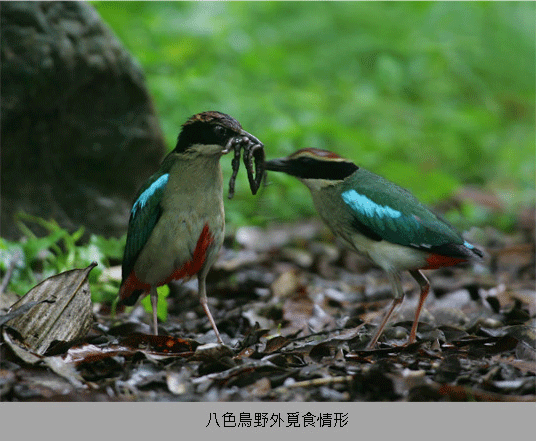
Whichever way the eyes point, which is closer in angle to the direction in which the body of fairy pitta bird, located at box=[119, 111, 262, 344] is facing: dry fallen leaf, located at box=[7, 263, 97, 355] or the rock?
the dry fallen leaf

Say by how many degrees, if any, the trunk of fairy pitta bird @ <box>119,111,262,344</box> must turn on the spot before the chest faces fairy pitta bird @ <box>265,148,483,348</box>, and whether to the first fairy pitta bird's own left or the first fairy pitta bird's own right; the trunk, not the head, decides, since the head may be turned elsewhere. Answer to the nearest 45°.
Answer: approximately 45° to the first fairy pitta bird's own left

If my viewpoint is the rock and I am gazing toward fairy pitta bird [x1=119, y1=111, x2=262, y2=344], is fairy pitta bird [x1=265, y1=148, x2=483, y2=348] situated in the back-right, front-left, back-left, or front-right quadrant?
front-left

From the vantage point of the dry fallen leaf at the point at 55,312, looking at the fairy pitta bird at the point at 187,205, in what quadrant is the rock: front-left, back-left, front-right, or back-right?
front-left

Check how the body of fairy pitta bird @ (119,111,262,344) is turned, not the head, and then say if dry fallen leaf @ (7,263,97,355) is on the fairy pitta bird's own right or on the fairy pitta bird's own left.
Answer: on the fairy pitta bird's own right

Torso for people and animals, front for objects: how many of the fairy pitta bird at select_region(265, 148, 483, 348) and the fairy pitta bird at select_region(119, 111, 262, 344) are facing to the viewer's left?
1

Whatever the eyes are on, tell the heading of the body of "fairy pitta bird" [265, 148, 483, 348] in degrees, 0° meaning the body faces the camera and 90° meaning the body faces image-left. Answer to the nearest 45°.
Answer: approximately 90°

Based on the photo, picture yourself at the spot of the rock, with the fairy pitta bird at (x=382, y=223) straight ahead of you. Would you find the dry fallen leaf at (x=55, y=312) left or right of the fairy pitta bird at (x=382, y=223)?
right

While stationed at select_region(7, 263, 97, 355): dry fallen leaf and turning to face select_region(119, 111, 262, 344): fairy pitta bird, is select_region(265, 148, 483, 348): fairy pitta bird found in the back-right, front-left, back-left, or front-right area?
front-right

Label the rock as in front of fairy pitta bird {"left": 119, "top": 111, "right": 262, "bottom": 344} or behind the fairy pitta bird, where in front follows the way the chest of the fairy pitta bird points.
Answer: behind

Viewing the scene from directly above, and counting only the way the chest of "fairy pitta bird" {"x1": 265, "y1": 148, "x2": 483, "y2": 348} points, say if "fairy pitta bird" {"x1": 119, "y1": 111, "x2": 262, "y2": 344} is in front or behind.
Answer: in front

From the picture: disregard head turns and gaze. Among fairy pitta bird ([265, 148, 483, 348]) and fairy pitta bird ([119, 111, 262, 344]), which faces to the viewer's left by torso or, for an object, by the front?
fairy pitta bird ([265, 148, 483, 348])

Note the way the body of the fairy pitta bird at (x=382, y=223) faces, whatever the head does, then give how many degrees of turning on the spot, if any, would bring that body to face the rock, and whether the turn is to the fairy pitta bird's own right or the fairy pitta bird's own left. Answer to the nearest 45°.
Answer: approximately 45° to the fairy pitta bird's own right

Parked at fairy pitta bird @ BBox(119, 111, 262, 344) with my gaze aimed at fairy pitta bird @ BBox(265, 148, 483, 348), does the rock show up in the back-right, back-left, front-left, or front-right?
back-left
